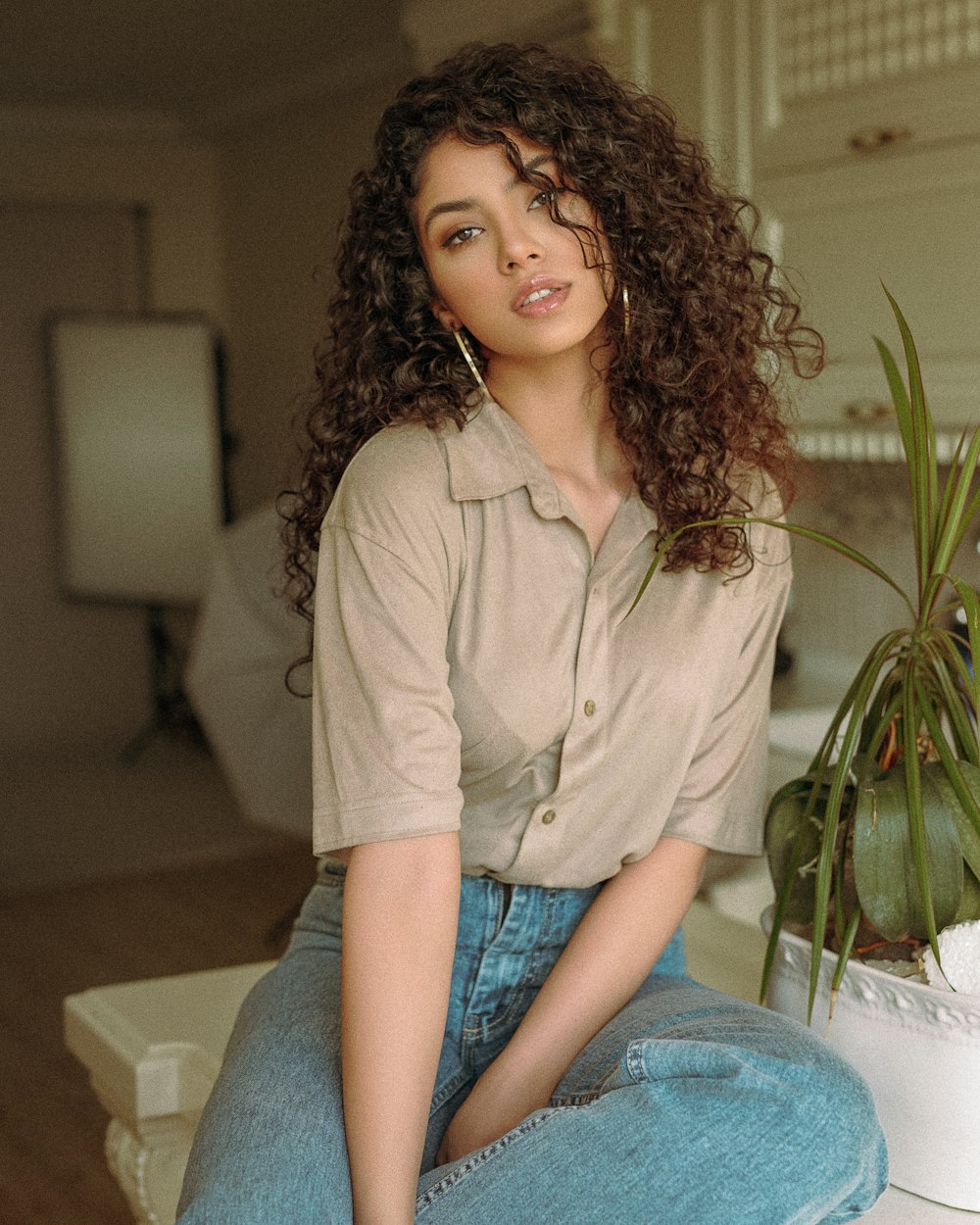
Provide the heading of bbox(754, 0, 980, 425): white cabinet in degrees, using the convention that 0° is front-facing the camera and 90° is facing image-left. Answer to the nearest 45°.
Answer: approximately 45°

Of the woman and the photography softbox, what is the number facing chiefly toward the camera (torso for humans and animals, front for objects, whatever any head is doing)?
2

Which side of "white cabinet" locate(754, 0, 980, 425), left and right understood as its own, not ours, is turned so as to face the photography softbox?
right

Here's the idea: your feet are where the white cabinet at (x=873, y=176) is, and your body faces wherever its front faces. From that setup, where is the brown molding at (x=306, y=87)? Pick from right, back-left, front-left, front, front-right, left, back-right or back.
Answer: right

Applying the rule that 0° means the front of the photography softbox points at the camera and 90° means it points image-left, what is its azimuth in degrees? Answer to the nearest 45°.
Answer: approximately 0°

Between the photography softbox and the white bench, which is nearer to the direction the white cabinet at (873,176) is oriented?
the white bench

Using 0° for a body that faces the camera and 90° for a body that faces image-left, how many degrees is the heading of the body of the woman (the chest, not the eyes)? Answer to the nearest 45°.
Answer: approximately 0°
